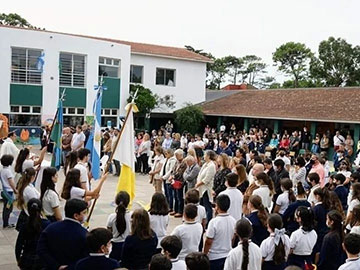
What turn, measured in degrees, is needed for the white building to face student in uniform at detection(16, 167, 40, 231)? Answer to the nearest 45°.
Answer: approximately 45° to its right

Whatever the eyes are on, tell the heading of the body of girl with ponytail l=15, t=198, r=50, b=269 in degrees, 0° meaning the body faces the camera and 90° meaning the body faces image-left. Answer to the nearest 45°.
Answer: approximately 180°

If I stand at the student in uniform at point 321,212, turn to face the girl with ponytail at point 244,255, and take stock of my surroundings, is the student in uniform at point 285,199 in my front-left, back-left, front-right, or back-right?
back-right

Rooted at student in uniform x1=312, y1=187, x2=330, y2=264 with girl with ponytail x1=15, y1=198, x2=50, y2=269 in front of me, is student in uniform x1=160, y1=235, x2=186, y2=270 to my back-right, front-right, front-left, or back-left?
front-left

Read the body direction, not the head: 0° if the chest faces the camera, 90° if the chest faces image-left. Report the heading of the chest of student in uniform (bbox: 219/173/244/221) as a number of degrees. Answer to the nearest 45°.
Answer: approximately 135°

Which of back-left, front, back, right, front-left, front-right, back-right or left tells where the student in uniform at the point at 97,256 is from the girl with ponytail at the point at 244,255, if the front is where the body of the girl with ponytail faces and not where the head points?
back-left

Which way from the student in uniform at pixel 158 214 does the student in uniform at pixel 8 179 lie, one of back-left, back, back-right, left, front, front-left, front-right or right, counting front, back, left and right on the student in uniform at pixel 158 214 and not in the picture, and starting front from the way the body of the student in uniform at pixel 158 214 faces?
front-left

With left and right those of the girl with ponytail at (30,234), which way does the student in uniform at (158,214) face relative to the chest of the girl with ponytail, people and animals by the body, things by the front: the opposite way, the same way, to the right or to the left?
the same way

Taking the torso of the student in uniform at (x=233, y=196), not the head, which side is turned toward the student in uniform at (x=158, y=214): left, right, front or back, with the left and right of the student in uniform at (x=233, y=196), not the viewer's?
left

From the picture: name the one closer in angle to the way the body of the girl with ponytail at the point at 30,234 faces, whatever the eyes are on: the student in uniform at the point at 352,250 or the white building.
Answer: the white building

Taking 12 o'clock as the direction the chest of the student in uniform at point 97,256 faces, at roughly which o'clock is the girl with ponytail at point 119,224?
The girl with ponytail is roughly at 11 o'clock from the student in uniform.

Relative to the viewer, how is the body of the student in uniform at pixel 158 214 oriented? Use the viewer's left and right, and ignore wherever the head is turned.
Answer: facing away from the viewer

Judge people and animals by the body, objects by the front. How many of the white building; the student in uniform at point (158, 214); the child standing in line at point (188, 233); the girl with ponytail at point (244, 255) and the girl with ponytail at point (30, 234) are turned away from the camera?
4

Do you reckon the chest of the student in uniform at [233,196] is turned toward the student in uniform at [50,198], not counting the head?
no

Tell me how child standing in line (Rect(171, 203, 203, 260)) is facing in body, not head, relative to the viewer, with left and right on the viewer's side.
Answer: facing away from the viewer

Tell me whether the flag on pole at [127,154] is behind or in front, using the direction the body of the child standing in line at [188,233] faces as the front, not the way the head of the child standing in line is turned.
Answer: in front

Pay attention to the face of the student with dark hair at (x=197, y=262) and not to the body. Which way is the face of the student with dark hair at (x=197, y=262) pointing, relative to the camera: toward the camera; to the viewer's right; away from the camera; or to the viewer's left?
away from the camera

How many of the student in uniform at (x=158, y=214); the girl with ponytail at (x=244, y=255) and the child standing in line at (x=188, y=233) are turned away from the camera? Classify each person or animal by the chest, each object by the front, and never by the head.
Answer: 3
